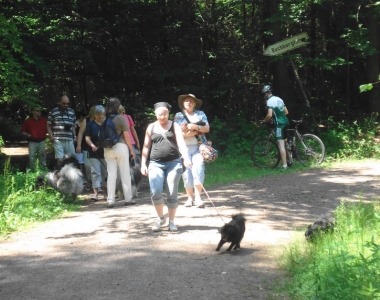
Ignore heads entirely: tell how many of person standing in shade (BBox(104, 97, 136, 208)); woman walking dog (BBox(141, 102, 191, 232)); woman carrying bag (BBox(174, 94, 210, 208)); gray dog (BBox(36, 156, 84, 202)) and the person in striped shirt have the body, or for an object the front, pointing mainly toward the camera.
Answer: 3

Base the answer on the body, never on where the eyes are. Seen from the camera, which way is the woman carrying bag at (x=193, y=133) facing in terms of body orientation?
toward the camera

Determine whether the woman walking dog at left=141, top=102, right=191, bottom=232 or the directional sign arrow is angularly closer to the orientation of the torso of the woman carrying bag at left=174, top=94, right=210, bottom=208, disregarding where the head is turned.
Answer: the woman walking dog

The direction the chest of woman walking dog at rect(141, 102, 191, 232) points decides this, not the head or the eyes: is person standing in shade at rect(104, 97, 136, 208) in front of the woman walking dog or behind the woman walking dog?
behind

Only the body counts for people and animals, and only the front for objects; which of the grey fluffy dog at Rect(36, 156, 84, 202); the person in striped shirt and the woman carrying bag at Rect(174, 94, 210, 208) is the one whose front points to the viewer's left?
the grey fluffy dog

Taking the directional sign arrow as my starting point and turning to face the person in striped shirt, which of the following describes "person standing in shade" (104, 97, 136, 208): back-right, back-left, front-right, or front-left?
front-left

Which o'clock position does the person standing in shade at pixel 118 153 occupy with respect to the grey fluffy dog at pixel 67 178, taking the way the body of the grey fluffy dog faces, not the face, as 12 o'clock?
The person standing in shade is roughly at 7 o'clock from the grey fluffy dog.

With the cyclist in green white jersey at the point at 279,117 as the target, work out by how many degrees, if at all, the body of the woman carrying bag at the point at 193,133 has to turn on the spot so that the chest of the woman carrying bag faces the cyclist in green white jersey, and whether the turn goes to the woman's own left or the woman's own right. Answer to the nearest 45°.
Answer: approximately 135° to the woman's own left

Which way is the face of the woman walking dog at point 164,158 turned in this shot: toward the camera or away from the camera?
toward the camera

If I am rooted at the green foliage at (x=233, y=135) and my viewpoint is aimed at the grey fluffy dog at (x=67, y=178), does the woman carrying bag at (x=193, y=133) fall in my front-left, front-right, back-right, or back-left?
front-left

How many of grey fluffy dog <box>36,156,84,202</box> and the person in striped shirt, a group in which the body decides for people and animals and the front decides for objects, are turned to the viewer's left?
1

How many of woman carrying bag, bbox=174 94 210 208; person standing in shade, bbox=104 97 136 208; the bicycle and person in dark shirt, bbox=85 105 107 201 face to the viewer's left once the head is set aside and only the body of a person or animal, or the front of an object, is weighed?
1

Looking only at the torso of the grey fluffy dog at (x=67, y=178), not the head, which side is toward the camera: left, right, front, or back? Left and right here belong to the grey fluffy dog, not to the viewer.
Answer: left
